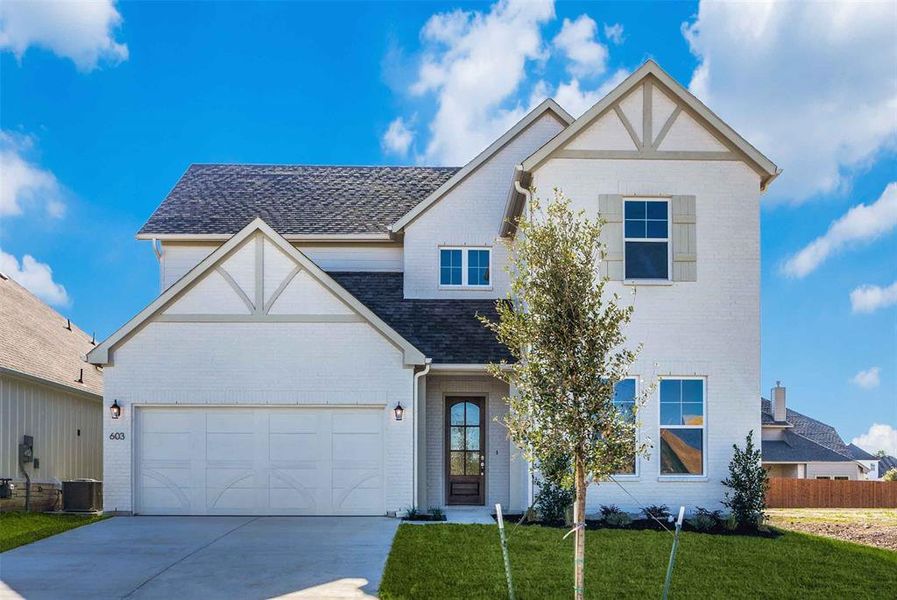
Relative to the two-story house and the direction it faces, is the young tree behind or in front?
in front

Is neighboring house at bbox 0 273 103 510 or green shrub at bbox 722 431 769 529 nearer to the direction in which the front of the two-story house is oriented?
the green shrub

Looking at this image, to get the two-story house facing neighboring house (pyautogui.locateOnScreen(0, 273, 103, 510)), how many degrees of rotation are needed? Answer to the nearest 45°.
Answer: approximately 135° to its right

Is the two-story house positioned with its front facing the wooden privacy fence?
no

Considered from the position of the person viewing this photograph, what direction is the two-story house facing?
facing the viewer
